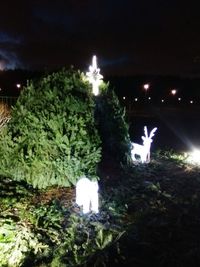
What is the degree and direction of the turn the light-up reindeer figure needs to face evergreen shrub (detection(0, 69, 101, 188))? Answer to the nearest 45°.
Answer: approximately 90° to its right

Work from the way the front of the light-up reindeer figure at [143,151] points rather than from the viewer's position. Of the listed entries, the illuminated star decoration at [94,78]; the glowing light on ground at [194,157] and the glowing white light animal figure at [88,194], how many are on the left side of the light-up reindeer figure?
1

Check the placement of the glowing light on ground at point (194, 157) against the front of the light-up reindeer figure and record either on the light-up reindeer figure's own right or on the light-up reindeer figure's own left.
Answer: on the light-up reindeer figure's own left

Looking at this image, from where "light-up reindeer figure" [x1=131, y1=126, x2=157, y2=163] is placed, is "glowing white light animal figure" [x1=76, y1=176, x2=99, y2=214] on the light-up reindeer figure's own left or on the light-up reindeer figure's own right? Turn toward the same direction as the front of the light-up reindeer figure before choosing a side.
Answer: on the light-up reindeer figure's own right

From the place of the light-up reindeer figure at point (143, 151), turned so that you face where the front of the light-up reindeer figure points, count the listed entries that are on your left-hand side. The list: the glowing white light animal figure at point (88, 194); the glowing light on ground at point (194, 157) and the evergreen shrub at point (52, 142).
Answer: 1

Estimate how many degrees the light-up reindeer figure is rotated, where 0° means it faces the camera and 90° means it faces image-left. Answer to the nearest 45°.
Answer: approximately 315°

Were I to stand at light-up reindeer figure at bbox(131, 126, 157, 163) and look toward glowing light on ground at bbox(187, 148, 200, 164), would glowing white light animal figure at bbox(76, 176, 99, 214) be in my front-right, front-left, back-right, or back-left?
back-right
